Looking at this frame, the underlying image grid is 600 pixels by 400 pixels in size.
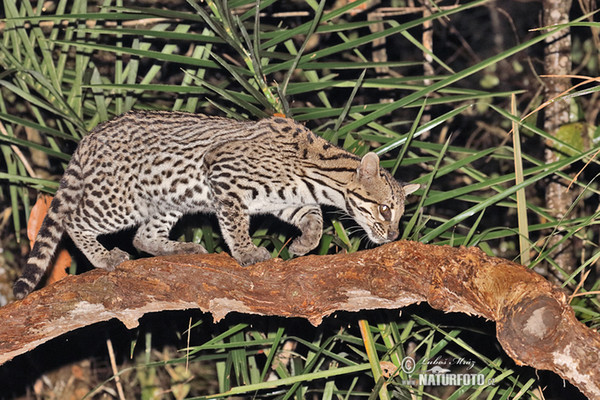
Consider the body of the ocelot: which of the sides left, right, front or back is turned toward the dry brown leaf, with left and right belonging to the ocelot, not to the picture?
back

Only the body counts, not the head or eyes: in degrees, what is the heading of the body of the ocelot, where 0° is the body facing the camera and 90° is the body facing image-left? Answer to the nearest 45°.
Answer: approximately 270°
